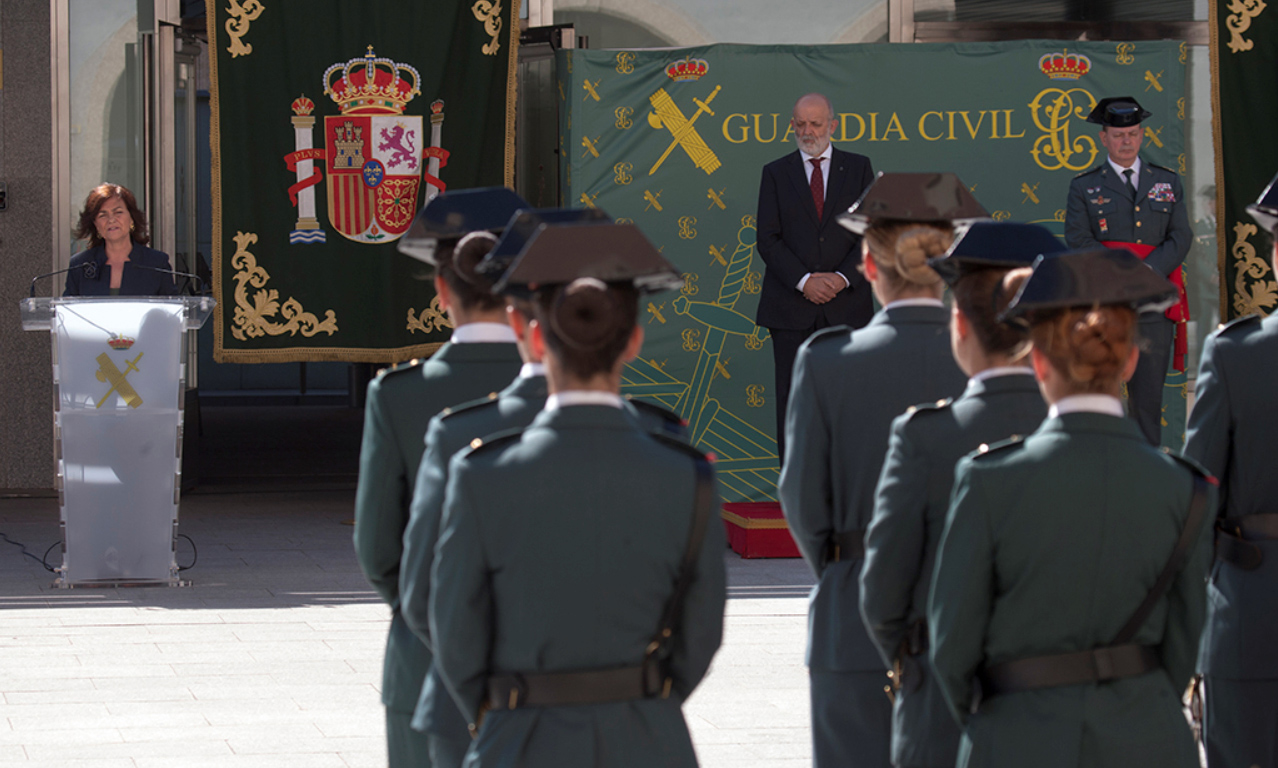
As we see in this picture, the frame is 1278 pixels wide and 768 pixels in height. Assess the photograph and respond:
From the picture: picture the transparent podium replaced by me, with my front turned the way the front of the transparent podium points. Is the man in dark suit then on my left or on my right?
on my left

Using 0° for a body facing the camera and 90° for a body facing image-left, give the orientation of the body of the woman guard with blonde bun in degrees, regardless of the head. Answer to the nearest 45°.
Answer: approximately 135°

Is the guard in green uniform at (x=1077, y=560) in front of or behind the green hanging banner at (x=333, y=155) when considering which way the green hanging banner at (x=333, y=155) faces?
in front

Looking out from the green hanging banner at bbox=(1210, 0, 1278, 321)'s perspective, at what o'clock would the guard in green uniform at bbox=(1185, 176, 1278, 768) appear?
The guard in green uniform is roughly at 12 o'clock from the green hanging banner.

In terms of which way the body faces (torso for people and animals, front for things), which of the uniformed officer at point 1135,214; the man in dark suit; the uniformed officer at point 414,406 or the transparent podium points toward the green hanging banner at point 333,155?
the uniformed officer at point 414,406

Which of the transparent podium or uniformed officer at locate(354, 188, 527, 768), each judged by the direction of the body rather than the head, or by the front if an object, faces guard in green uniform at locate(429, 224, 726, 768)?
the transparent podium

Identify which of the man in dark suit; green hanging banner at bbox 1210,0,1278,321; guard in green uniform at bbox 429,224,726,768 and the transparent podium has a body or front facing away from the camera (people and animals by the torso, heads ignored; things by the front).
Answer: the guard in green uniform

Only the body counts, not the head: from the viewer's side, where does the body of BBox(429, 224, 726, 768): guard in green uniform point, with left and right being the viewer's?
facing away from the viewer

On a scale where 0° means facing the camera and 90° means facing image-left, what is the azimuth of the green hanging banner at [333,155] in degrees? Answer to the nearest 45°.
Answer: approximately 0°

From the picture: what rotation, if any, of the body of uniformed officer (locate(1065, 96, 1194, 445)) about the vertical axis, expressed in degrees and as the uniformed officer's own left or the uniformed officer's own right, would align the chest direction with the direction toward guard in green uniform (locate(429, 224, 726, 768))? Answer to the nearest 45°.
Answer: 0° — they already face them

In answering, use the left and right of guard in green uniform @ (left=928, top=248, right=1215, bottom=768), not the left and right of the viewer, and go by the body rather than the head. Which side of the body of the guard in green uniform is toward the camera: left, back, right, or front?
back
